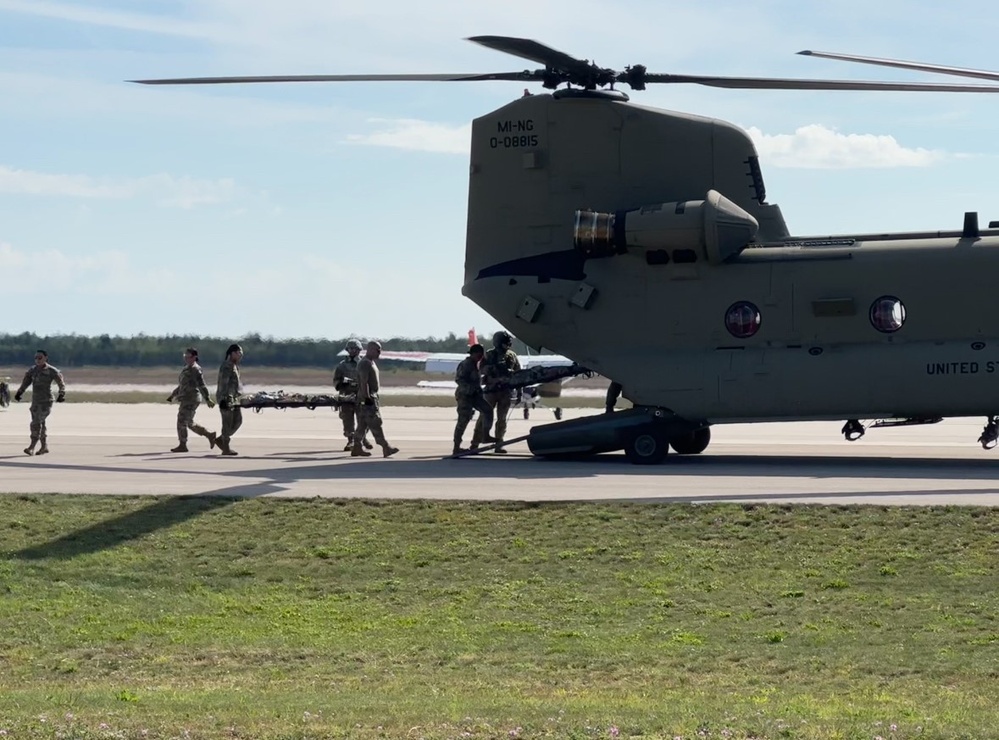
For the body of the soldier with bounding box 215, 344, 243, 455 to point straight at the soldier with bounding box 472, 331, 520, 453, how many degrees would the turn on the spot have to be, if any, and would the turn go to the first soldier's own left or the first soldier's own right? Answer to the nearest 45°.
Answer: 0° — they already face them

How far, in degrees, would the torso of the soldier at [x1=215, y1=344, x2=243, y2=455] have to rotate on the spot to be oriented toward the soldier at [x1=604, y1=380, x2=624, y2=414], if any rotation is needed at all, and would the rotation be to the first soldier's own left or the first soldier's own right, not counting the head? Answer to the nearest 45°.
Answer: approximately 45° to the first soldier's own right

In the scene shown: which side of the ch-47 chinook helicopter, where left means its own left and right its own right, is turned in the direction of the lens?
right

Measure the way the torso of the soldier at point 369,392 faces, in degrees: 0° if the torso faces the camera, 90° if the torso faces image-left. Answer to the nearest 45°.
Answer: approximately 270°

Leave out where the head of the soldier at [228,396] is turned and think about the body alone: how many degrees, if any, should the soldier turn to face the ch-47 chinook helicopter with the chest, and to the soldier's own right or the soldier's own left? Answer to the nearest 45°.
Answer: approximately 45° to the soldier's own right

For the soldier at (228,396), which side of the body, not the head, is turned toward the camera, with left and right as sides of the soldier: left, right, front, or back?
right

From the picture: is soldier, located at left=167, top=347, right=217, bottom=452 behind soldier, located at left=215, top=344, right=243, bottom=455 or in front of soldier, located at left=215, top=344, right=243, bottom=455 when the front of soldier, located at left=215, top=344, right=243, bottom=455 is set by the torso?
behind
